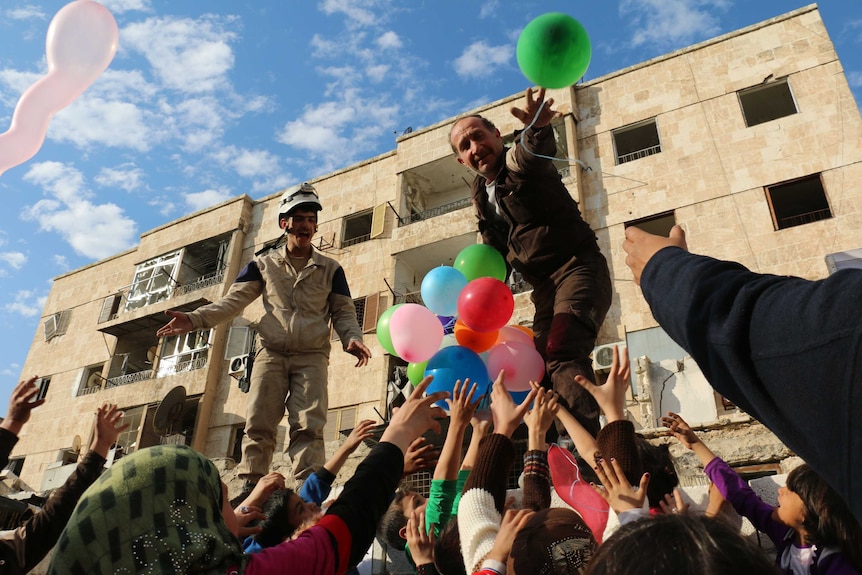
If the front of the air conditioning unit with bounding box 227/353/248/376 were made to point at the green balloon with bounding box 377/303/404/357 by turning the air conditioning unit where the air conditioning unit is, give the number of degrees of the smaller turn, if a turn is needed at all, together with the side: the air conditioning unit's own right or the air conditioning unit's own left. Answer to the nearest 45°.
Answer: approximately 45° to the air conditioning unit's own left

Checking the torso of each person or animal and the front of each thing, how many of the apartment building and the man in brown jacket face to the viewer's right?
0

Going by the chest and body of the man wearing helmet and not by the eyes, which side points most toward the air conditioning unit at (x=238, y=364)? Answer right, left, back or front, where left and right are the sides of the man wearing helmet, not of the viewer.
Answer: back

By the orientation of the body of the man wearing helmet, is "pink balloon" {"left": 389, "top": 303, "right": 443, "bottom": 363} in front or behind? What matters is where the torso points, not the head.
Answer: in front

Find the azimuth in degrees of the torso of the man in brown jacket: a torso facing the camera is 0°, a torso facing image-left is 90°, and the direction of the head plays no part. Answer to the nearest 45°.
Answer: approximately 45°

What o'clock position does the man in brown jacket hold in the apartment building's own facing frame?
The man in brown jacket is roughly at 11 o'clock from the apartment building.

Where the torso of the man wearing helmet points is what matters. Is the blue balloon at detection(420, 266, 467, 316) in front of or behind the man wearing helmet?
in front

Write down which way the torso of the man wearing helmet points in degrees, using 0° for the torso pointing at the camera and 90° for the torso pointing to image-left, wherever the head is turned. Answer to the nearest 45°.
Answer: approximately 0°

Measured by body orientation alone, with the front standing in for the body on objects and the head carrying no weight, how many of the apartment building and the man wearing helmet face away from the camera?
0

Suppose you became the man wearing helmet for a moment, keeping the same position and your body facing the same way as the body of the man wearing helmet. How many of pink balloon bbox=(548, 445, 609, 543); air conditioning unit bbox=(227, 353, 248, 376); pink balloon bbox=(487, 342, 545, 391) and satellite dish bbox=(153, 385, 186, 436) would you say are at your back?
2
